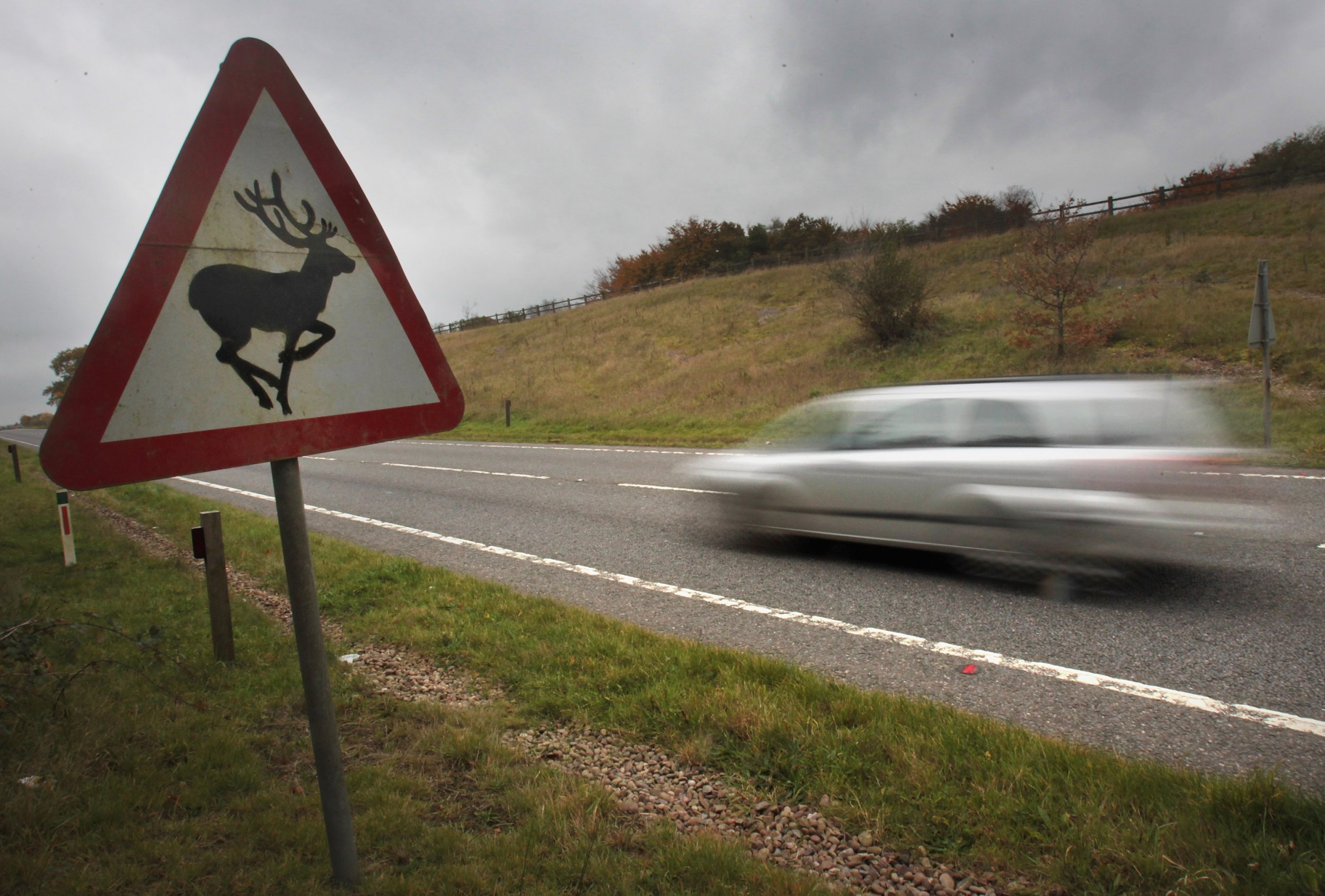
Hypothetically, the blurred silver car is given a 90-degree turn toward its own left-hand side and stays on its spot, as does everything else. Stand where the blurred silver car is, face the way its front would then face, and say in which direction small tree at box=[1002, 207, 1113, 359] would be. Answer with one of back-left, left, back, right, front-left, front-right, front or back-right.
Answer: back-right

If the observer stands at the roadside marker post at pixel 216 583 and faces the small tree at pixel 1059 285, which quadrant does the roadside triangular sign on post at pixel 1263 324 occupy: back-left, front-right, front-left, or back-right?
front-right

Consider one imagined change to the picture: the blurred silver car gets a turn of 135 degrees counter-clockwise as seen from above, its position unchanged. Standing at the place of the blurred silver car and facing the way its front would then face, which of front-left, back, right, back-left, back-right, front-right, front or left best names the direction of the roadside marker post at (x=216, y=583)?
front-right

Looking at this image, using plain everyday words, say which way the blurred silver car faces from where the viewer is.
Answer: facing away from the viewer and to the left of the viewer

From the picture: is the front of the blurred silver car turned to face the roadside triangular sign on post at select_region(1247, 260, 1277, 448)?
no

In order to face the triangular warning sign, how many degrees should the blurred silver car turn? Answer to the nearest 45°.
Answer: approximately 135° to its left

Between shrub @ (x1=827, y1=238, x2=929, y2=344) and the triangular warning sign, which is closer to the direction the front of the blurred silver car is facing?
the shrub

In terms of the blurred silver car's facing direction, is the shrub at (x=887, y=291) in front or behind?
in front
